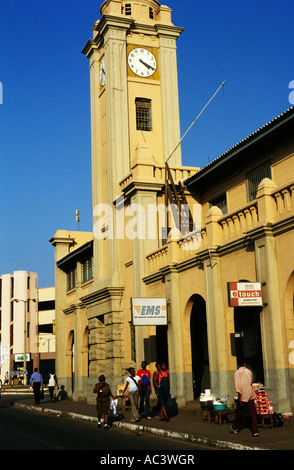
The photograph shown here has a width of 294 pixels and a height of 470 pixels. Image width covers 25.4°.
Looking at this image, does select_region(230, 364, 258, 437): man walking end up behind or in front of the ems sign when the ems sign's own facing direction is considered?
in front

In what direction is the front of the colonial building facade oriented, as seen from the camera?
facing the viewer and to the left of the viewer

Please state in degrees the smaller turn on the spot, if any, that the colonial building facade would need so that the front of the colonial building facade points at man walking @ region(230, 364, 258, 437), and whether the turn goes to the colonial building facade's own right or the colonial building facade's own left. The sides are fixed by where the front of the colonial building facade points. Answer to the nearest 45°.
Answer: approximately 45° to the colonial building facade's own left

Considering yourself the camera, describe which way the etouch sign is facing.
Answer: facing the viewer

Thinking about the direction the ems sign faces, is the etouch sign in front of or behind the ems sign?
in front

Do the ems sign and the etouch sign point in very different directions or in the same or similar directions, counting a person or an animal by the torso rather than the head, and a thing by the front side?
same or similar directions

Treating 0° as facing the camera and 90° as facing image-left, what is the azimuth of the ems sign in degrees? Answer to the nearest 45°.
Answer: approximately 0°

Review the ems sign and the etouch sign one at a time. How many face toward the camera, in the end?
2
